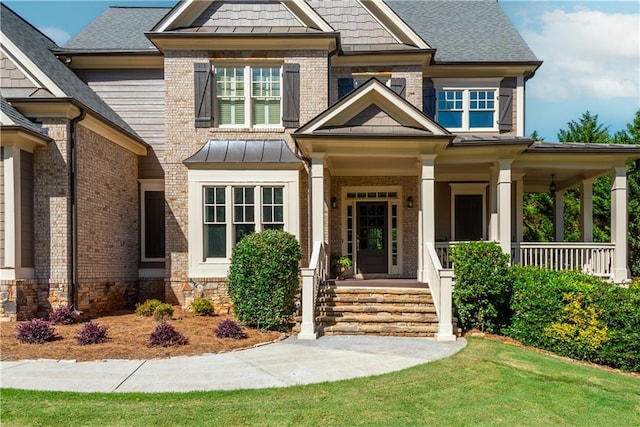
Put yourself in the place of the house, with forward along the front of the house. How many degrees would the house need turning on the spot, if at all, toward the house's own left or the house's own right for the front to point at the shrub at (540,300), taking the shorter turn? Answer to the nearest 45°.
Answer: approximately 45° to the house's own left

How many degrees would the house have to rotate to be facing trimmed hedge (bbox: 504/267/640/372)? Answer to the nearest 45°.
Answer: approximately 45° to its left

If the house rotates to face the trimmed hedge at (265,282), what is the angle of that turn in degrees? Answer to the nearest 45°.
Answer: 0° — it already faces it

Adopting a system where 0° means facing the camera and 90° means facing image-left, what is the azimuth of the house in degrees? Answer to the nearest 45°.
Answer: approximately 0°

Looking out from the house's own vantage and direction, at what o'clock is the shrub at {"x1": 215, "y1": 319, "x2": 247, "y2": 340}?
The shrub is roughly at 12 o'clock from the house.

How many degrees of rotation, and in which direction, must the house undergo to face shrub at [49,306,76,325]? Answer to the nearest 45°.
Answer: approximately 45° to its right

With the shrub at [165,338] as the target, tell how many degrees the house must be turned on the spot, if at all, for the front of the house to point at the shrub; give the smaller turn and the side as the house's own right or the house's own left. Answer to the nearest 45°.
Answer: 0° — it already faces it
